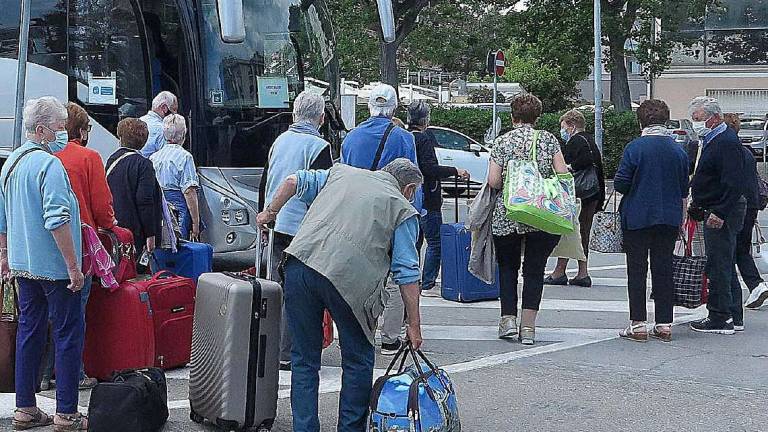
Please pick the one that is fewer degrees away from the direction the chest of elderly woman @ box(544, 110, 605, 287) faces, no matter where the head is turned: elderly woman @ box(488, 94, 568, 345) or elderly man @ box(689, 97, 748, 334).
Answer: the elderly woman

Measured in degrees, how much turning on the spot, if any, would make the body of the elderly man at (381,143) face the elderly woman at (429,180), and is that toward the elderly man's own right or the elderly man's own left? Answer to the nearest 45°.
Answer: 0° — they already face them

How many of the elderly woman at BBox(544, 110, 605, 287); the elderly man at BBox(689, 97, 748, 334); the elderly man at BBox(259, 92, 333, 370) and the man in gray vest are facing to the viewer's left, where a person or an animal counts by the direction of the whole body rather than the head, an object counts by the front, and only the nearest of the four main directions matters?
2

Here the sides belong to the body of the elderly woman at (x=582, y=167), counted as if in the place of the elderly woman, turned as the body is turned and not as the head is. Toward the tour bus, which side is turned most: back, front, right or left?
front

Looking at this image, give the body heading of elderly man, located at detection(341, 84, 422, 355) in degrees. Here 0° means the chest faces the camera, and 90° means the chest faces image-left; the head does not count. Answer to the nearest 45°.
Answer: approximately 180°

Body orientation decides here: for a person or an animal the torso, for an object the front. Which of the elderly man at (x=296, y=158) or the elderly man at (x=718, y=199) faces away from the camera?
the elderly man at (x=296, y=158)

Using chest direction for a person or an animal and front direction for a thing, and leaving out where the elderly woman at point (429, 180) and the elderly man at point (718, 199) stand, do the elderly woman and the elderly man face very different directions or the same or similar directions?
very different directions

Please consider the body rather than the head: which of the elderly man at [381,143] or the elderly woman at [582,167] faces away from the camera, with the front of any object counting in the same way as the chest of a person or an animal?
the elderly man

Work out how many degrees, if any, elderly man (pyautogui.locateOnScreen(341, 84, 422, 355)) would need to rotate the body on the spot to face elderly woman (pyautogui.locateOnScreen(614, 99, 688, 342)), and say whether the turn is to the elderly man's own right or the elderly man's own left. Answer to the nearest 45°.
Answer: approximately 90° to the elderly man's own right

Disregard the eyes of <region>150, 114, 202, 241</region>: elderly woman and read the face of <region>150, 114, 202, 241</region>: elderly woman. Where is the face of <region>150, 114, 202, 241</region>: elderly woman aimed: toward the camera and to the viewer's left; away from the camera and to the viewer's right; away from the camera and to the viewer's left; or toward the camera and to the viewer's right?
away from the camera and to the viewer's left

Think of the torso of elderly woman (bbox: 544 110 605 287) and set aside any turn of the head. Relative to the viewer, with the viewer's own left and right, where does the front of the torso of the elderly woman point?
facing to the left of the viewer

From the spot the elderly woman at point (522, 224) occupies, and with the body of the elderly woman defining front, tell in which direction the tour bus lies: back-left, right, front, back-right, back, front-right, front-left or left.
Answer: front-left

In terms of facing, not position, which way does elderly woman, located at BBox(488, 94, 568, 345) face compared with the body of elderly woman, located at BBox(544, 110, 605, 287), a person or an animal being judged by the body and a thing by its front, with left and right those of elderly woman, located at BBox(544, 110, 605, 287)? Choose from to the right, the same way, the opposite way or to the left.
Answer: to the right

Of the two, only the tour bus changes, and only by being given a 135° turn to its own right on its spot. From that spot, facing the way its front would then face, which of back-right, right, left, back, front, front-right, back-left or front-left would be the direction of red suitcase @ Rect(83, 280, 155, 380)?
left
